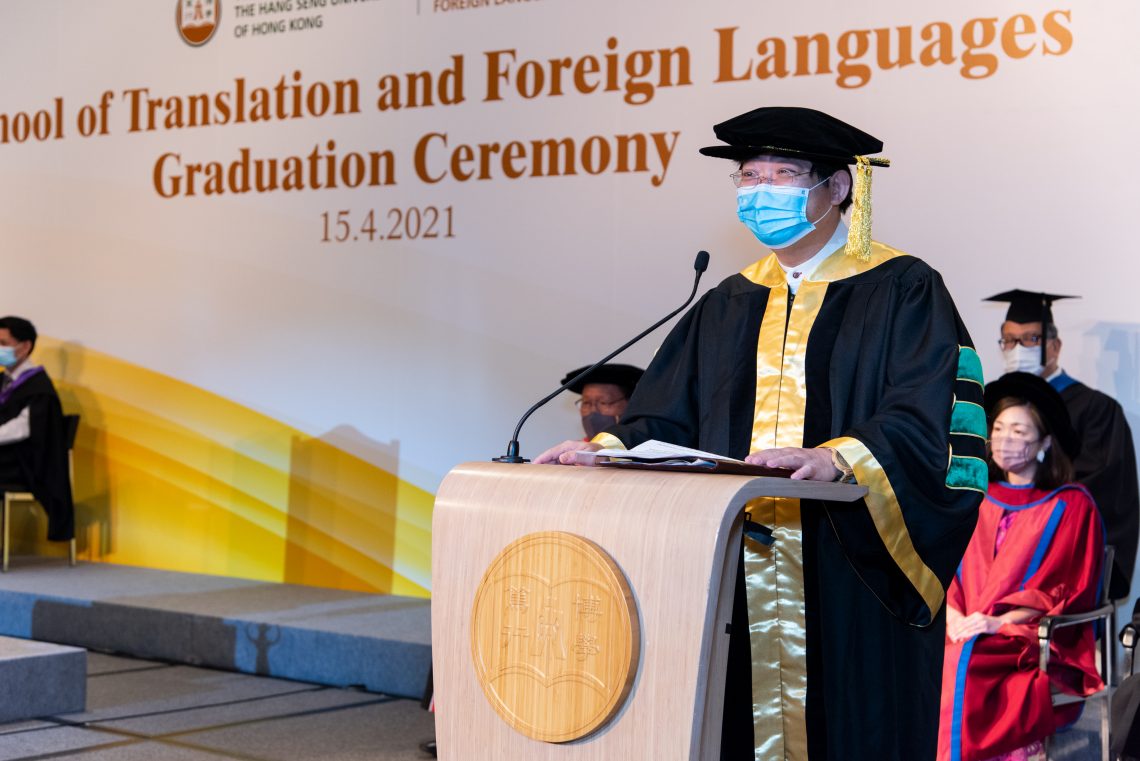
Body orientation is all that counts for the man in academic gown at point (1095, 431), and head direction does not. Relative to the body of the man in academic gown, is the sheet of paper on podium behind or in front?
in front

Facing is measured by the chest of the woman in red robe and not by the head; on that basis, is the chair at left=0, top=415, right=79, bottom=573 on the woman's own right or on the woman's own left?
on the woman's own right

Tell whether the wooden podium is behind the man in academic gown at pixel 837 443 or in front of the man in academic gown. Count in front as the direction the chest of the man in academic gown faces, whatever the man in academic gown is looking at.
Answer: in front

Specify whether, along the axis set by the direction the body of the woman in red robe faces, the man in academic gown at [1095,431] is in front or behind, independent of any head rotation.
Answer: behind

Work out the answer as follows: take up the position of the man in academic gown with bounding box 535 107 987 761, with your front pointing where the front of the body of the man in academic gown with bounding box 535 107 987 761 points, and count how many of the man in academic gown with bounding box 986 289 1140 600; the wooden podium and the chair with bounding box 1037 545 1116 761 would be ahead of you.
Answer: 1

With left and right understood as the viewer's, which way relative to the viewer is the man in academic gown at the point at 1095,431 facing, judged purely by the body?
facing the viewer and to the left of the viewer

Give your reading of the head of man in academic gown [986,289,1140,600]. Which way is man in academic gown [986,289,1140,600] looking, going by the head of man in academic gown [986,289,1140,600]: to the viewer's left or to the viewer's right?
to the viewer's left

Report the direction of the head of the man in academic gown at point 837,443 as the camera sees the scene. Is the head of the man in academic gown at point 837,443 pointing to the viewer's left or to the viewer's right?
to the viewer's left

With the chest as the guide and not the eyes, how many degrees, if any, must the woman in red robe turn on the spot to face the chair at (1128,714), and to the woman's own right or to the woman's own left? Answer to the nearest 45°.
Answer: approximately 45° to the woman's own left

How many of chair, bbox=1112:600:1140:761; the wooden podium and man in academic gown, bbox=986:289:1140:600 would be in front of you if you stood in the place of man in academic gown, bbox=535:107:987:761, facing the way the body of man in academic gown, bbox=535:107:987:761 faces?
1

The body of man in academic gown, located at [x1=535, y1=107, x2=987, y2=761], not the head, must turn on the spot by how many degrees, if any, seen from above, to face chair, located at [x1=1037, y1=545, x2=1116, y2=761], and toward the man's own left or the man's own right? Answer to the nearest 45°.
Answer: approximately 180°

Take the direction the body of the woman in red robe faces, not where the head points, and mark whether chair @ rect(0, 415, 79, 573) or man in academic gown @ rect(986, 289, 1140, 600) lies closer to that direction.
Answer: the chair
